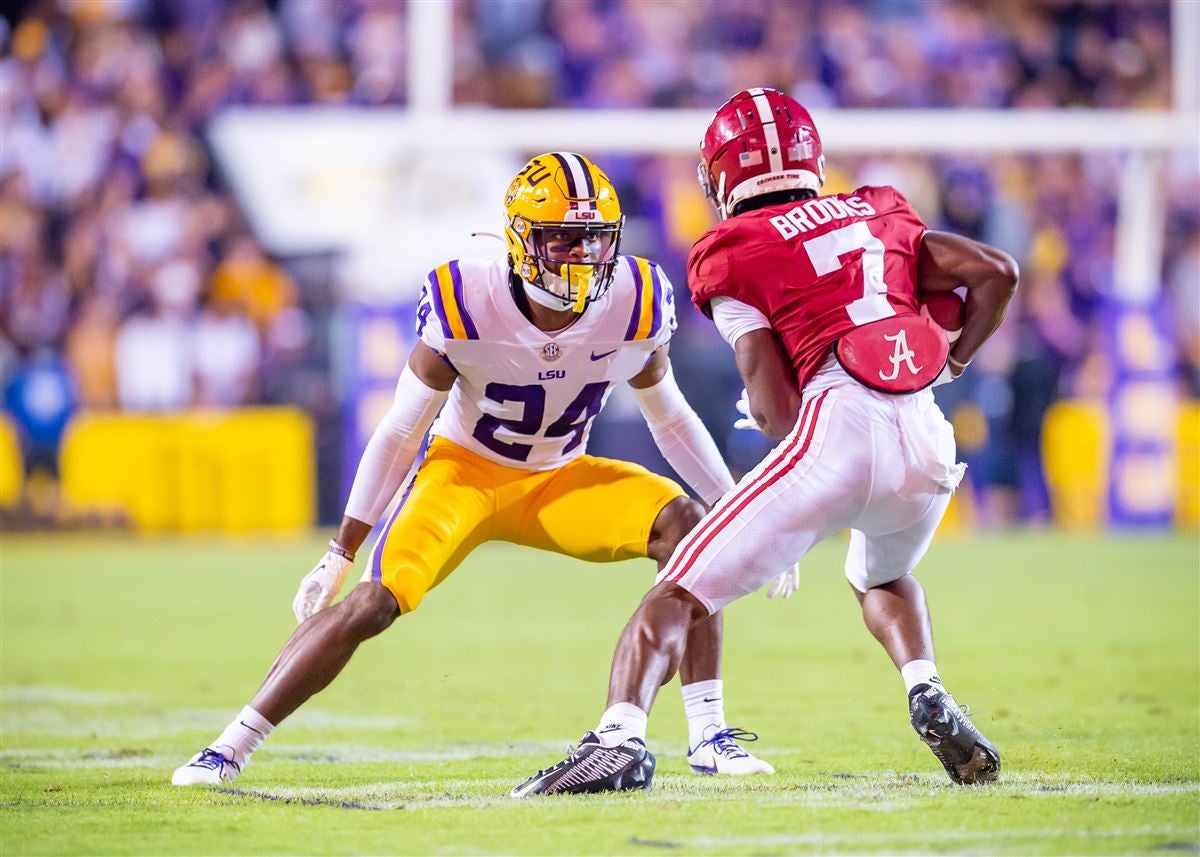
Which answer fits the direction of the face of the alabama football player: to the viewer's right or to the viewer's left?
to the viewer's left

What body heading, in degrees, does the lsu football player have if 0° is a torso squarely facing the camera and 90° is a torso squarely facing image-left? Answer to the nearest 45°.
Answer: approximately 0°

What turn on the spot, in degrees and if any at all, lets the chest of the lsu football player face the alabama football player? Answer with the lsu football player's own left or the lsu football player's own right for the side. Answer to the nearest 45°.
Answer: approximately 45° to the lsu football player's own left
